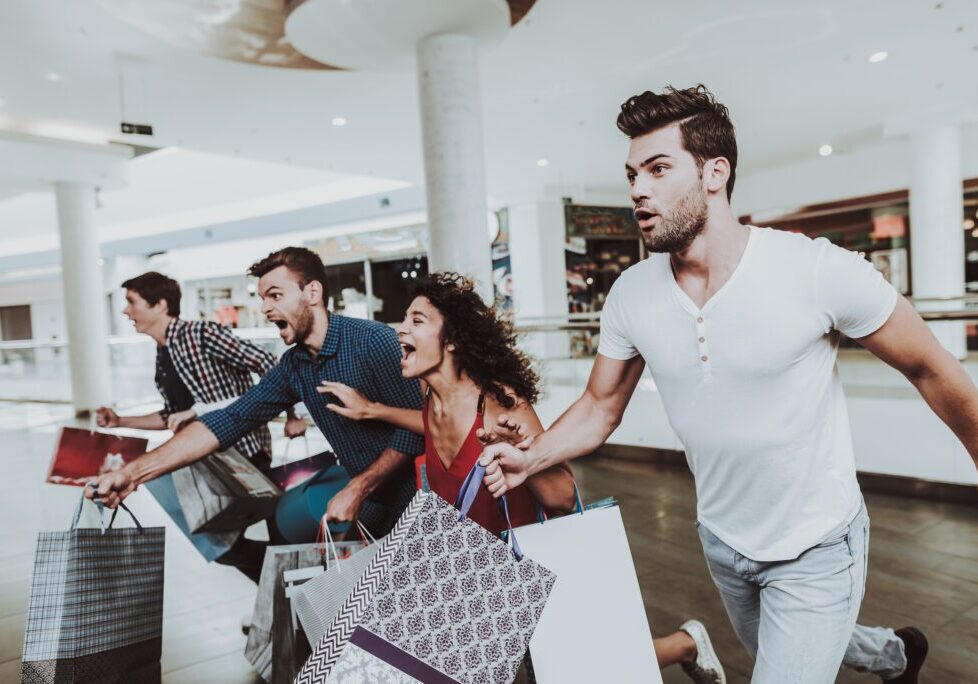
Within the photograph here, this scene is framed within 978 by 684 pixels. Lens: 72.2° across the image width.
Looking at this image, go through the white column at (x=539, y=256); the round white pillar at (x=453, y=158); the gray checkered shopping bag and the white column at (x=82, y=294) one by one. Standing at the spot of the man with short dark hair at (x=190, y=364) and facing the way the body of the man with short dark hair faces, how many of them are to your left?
1

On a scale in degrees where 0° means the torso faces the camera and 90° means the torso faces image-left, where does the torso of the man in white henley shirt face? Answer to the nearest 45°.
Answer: approximately 45°

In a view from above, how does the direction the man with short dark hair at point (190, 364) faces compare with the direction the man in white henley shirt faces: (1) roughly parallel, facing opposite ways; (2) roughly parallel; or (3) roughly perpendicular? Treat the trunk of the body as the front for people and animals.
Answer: roughly parallel

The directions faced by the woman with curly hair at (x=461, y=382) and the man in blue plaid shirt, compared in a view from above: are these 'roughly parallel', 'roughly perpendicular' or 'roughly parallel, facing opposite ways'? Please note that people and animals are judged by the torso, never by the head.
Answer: roughly parallel

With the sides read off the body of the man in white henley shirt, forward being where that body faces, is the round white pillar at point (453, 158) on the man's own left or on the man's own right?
on the man's own right

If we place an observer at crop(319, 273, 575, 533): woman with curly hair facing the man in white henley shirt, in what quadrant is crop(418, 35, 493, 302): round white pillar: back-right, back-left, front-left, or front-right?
back-left

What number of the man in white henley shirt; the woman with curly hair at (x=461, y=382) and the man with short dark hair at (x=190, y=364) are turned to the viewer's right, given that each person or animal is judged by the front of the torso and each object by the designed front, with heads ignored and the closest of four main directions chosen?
0

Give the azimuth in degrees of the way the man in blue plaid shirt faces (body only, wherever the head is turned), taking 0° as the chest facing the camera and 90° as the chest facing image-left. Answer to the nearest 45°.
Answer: approximately 45°

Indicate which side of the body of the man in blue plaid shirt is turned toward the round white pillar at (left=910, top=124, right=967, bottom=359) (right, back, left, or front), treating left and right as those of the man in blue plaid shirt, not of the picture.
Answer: back

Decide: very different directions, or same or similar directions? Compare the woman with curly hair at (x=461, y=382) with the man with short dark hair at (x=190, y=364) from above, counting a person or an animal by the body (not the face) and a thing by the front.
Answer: same or similar directions

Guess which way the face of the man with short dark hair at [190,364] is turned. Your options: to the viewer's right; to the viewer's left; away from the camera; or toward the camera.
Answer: to the viewer's left

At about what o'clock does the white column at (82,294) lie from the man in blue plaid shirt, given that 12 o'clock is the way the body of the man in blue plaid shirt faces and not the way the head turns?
The white column is roughly at 4 o'clock from the man in blue plaid shirt.

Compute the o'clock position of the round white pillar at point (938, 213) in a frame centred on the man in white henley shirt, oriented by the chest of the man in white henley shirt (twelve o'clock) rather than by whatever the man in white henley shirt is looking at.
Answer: The round white pillar is roughly at 5 o'clock from the man in white henley shirt.

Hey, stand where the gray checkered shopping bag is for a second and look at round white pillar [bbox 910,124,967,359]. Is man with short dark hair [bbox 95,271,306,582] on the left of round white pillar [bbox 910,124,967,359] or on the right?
left

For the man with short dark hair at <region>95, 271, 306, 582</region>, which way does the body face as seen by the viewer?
to the viewer's left

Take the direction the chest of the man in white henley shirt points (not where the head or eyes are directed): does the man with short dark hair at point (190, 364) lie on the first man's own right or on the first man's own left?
on the first man's own right
